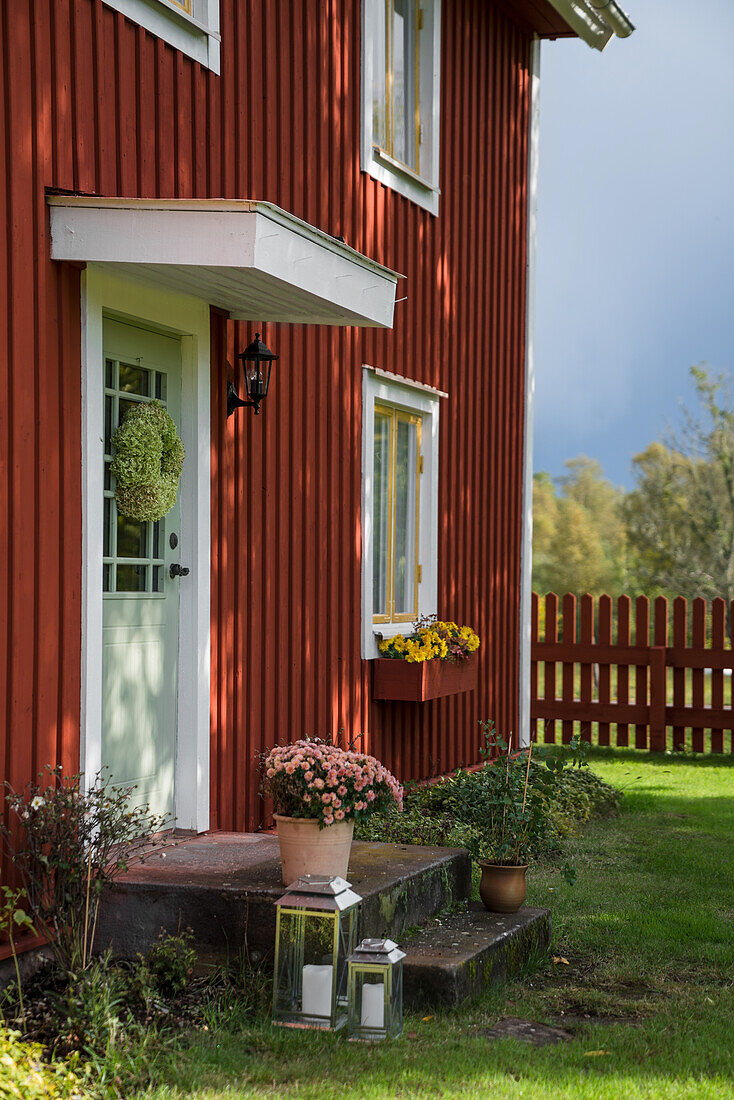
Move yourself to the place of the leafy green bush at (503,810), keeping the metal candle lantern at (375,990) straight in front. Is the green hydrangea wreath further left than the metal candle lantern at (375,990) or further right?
right

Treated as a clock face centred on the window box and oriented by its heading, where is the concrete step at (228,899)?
The concrete step is roughly at 2 o'clock from the window box.

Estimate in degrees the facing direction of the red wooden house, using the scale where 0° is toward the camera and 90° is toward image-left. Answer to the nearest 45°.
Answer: approximately 315°

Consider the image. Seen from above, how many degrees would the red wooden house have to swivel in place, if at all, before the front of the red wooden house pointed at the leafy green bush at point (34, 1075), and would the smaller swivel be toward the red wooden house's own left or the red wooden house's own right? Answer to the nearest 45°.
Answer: approximately 45° to the red wooden house's own right

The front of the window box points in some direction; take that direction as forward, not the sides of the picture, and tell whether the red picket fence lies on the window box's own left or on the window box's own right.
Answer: on the window box's own left

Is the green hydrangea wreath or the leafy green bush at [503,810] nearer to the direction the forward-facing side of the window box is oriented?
the leafy green bush

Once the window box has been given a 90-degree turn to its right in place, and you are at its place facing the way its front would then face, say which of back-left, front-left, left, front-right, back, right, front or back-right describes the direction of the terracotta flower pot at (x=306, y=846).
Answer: front-left

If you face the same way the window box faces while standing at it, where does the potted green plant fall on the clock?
The potted green plant is roughly at 1 o'clock from the window box.

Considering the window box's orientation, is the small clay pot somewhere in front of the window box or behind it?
in front

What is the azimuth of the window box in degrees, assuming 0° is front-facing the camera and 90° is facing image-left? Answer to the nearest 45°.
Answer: approximately 315°

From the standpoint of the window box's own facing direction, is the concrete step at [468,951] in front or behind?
in front
